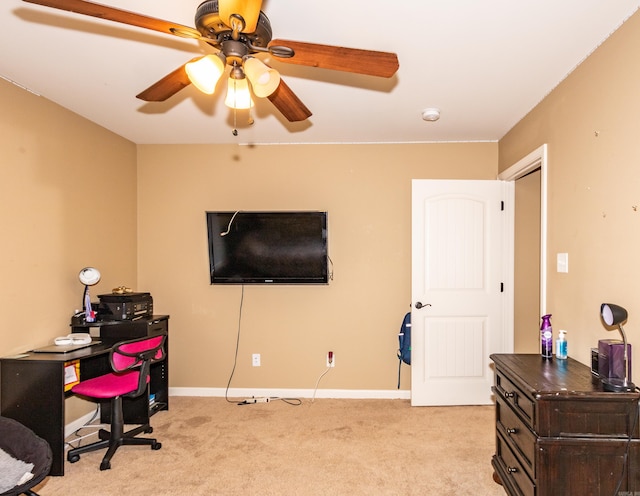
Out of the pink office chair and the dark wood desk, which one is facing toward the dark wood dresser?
the dark wood desk

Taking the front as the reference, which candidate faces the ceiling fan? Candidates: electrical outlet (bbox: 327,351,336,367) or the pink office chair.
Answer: the electrical outlet

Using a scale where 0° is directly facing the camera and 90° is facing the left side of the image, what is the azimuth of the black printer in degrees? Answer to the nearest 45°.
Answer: approximately 315°

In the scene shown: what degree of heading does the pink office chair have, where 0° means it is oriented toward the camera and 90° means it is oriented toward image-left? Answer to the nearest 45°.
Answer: approximately 135°

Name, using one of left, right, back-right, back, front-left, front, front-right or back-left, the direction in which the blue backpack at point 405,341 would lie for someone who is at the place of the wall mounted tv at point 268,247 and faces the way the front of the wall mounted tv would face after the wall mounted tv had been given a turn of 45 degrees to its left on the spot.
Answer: front-left

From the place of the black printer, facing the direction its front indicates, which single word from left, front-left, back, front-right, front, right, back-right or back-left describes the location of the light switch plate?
front

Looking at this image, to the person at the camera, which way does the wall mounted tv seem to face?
facing the viewer

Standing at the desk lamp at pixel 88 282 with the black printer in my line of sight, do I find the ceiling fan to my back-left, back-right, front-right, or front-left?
front-right

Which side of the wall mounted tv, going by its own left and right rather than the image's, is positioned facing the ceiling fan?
front

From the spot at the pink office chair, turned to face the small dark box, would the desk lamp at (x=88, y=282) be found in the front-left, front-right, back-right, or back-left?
back-left

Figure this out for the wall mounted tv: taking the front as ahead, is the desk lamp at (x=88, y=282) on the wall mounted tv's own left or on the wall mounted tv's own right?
on the wall mounted tv's own right

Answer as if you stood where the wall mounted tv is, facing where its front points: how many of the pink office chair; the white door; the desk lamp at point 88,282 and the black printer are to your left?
1

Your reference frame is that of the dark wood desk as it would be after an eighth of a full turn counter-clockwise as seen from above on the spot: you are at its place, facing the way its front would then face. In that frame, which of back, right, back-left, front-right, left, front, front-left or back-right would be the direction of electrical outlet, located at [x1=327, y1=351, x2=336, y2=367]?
front

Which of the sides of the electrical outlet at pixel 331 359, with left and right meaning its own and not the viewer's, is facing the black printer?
right

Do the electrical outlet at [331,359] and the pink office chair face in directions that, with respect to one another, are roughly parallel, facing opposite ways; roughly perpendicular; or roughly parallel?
roughly perpendicular

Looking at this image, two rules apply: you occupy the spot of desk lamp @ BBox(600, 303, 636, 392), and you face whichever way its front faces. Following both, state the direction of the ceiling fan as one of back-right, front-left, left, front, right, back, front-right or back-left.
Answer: front

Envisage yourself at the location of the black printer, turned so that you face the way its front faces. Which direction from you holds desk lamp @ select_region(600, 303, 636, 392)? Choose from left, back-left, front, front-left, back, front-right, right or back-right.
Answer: front

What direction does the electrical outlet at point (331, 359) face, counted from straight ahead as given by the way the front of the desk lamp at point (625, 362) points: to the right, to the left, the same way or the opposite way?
to the left

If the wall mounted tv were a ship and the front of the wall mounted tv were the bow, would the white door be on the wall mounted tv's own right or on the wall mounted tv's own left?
on the wall mounted tv's own left

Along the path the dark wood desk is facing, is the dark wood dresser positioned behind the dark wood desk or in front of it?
in front

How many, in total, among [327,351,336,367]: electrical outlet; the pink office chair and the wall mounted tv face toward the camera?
2
